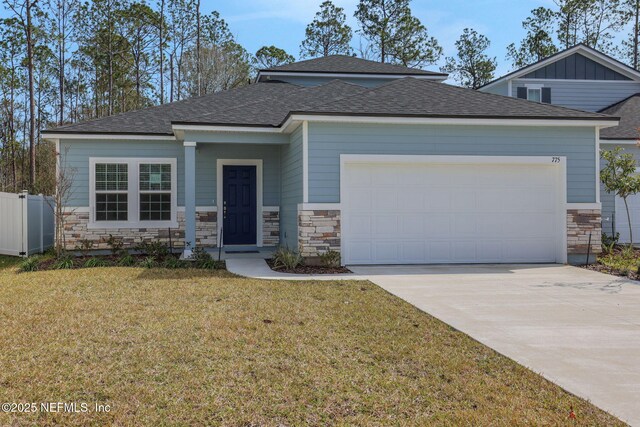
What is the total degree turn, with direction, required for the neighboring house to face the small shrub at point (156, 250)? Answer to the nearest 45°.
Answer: approximately 45° to its right

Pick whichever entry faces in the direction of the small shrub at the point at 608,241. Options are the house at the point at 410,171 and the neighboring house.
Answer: the neighboring house

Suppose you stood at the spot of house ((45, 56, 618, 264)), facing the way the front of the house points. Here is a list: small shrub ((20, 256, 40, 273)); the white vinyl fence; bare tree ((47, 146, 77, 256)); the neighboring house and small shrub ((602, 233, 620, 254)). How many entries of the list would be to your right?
3

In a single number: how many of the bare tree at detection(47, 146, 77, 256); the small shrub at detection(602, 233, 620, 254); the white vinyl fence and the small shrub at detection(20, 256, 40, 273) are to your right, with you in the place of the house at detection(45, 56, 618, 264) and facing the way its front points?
3

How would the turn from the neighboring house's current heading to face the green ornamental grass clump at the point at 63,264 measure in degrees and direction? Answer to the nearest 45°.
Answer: approximately 45° to its right

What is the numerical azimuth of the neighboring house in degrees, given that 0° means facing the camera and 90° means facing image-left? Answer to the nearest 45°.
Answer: approximately 0°

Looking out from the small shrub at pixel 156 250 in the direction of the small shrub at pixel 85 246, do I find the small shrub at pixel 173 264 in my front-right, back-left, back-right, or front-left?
back-left

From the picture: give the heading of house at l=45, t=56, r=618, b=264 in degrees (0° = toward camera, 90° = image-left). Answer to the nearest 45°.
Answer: approximately 0°

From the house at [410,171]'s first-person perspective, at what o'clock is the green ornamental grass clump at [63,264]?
The green ornamental grass clump is roughly at 3 o'clock from the house.

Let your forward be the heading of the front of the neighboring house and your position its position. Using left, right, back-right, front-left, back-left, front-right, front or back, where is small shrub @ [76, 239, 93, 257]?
front-right

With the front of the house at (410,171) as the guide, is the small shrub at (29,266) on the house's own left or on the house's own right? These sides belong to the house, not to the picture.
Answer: on the house's own right

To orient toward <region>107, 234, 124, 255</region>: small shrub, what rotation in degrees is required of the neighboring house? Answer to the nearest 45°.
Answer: approximately 45° to its right

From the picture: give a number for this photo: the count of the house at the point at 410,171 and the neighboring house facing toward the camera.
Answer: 2
